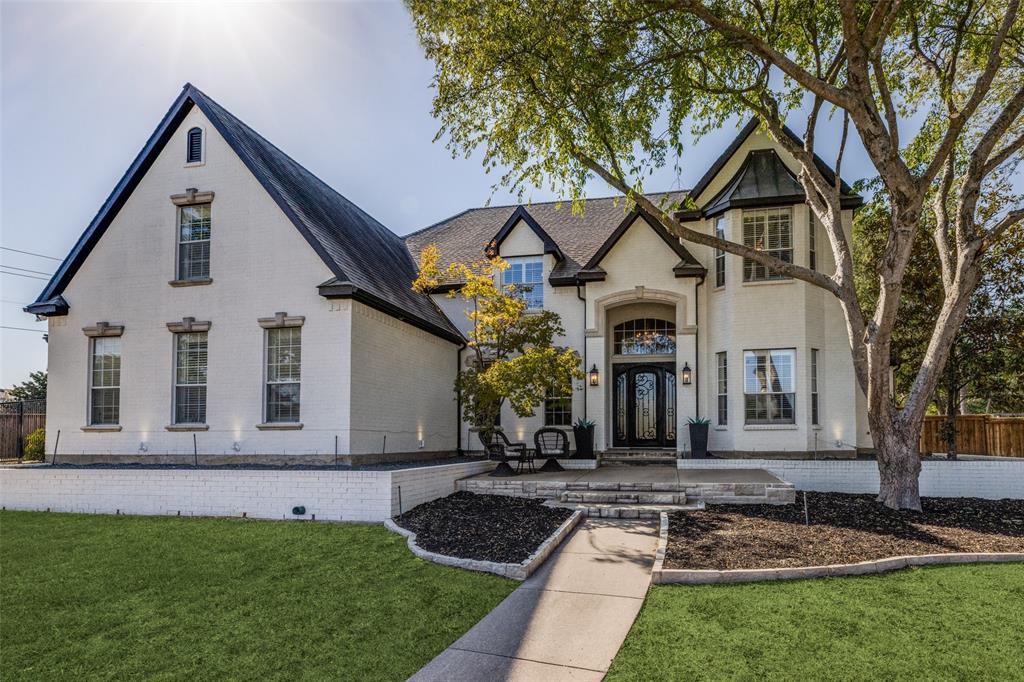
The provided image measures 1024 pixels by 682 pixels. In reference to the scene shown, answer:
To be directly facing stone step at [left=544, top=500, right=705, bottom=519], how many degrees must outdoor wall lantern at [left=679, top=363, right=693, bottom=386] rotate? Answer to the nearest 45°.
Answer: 0° — it already faces it

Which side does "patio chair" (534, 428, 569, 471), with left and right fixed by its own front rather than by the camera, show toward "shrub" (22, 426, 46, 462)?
right

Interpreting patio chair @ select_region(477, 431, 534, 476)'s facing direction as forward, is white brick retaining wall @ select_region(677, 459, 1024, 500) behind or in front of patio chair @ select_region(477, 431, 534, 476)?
in front

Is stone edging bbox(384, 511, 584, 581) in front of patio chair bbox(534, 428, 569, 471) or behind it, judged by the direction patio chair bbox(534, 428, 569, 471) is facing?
in front

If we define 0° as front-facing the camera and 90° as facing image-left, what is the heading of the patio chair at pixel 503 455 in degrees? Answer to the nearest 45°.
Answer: approximately 315°

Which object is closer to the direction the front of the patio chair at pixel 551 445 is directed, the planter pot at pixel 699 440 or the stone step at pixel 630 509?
the stone step

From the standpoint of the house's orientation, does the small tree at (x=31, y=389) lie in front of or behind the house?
behind

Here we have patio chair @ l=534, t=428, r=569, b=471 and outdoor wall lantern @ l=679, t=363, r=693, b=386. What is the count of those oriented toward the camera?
2

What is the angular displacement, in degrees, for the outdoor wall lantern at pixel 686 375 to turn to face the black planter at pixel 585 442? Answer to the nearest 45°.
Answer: approximately 90° to its right

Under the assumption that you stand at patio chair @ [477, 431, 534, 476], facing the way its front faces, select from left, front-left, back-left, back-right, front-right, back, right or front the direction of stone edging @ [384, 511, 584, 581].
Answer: front-right

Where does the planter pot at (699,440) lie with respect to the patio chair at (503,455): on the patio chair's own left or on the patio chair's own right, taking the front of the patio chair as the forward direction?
on the patio chair's own left

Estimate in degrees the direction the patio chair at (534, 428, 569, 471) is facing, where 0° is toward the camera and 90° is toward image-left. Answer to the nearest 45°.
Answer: approximately 0°
